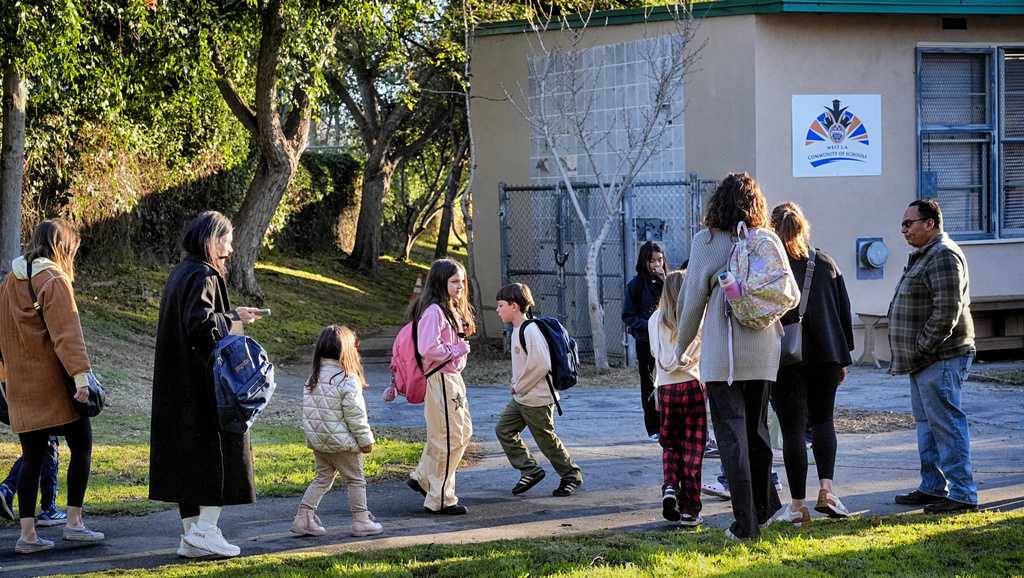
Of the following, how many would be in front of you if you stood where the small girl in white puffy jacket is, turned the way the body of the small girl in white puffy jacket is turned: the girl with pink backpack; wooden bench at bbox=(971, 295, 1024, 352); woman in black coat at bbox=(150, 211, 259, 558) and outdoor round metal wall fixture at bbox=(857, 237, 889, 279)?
3

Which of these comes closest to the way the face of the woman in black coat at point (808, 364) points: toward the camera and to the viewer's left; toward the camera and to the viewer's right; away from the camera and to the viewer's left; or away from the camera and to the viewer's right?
away from the camera and to the viewer's left

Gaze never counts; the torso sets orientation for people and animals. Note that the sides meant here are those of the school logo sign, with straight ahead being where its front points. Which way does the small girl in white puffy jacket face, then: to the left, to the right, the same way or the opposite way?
the opposite way

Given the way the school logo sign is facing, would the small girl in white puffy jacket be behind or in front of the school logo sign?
in front

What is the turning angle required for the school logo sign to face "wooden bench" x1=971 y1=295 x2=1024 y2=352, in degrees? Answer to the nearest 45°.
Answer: approximately 135° to its left

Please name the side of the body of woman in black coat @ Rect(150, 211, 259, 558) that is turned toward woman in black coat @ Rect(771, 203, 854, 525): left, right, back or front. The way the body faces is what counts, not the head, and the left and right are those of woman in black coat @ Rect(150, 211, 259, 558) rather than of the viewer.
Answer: front

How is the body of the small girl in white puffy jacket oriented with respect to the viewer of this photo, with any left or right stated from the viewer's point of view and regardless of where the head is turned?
facing away from the viewer and to the right of the viewer

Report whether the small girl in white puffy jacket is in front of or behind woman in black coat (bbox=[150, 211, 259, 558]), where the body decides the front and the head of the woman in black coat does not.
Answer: in front

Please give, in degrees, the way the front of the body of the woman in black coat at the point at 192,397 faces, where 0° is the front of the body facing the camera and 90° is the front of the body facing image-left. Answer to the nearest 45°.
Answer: approximately 270°

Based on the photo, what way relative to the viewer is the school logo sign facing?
toward the camera

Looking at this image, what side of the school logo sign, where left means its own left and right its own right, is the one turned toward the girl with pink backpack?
front

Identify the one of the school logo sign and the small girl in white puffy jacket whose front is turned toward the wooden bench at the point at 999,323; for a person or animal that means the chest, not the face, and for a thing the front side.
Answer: the small girl in white puffy jacket

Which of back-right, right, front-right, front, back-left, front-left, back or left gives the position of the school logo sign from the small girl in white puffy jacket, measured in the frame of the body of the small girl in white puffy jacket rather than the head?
front

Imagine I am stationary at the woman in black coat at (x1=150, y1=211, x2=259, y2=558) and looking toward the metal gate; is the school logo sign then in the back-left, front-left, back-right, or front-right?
front-right

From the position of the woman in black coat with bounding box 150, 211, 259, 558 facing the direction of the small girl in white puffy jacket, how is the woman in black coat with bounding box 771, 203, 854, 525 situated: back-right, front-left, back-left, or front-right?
front-right
